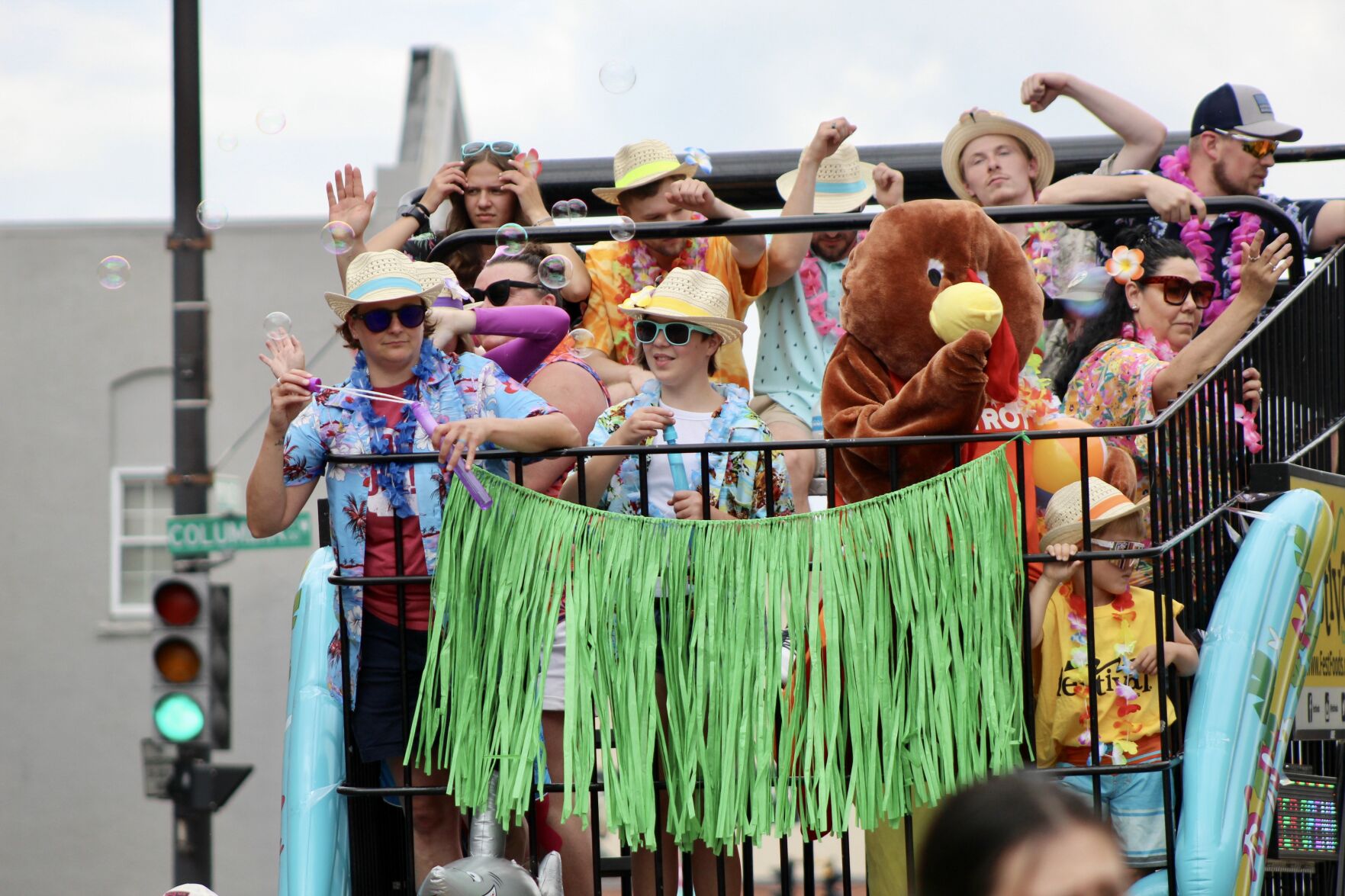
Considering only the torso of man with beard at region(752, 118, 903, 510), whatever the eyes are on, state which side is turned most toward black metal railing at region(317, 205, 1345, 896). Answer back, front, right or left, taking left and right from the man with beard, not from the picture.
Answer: front

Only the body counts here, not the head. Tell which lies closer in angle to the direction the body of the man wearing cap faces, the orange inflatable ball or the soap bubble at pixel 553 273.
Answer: the orange inflatable ball

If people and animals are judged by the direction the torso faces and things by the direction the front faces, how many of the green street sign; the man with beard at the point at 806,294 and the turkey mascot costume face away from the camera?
0

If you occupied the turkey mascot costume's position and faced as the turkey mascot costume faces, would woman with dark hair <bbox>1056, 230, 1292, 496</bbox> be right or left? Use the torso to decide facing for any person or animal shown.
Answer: on its left

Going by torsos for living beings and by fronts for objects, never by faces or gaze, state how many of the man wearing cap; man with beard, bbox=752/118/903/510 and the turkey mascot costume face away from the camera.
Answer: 0

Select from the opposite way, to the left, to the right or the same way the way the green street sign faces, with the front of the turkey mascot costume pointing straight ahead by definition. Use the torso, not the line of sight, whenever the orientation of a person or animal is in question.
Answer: the same way

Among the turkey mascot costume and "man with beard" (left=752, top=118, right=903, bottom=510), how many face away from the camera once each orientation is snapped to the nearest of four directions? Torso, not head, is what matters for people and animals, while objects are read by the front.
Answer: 0

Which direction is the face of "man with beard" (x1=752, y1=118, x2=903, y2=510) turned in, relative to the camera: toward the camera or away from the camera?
toward the camera

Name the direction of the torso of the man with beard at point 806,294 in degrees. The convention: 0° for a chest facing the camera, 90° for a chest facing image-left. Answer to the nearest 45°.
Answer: approximately 315°

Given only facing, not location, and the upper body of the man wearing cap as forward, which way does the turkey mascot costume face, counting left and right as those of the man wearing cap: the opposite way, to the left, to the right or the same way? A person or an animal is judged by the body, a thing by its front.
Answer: the same way

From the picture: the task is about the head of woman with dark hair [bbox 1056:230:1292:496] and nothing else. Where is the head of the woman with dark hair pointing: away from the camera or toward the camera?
toward the camera

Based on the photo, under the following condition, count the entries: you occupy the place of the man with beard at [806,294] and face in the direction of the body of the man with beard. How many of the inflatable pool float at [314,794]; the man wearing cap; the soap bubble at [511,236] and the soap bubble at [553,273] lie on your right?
3

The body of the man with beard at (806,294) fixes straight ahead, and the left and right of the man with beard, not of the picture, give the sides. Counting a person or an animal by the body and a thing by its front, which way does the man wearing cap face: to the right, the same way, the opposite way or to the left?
the same way

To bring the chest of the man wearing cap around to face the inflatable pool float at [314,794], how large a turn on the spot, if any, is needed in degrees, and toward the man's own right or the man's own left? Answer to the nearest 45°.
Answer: approximately 90° to the man's own right

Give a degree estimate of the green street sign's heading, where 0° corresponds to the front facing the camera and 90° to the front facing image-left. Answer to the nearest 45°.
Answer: approximately 0°
